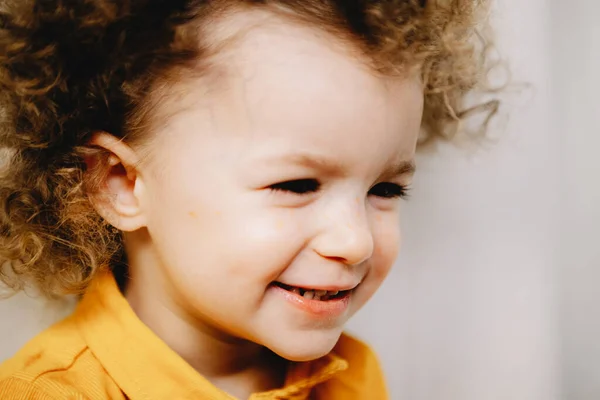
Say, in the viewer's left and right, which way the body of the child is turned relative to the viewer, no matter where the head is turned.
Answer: facing the viewer and to the right of the viewer

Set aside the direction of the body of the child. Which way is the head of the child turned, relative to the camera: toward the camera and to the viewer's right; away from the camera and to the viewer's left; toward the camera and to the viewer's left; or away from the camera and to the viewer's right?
toward the camera and to the viewer's right
